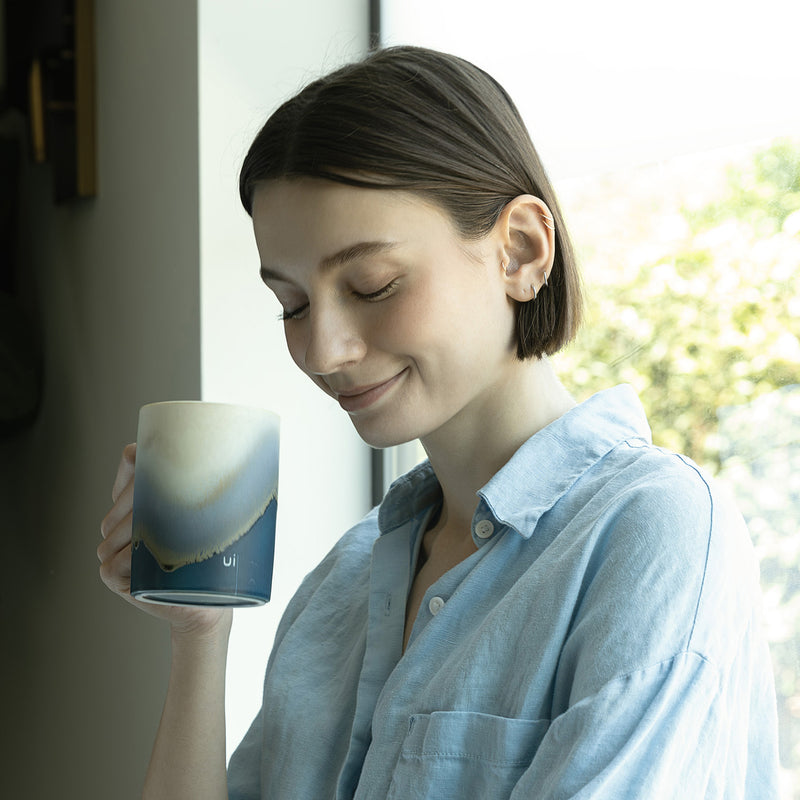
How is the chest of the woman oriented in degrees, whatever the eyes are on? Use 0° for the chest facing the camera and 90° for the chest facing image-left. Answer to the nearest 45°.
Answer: approximately 45°

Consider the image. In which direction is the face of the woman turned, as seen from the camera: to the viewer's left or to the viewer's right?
to the viewer's left
